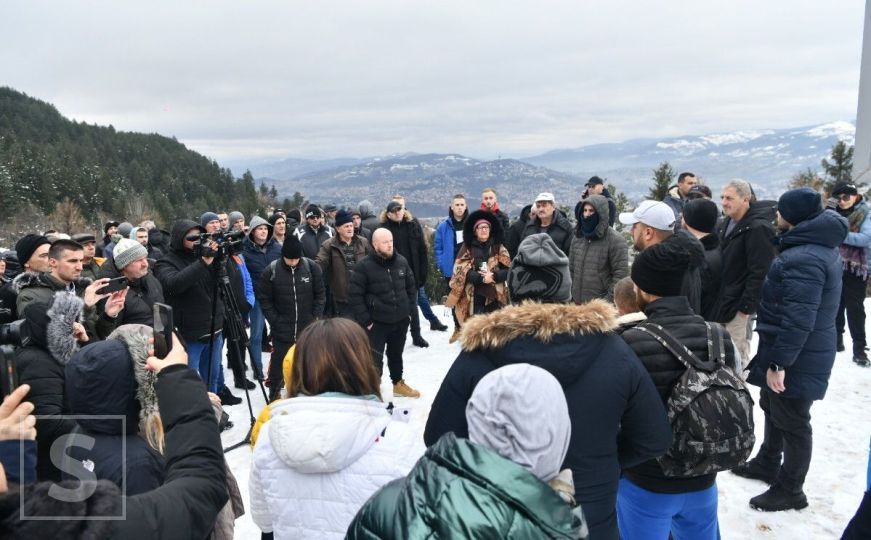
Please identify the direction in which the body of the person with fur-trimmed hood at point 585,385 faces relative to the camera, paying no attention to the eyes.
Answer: away from the camera

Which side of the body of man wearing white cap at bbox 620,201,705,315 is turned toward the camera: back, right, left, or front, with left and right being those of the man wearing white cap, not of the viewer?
left

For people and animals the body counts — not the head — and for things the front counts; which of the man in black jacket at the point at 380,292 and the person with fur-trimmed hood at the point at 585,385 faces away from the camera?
the person with fur-trimmed hood

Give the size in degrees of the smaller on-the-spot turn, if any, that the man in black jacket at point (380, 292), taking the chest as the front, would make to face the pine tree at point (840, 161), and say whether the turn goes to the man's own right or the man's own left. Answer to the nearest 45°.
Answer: approximately 90° to the man's own left

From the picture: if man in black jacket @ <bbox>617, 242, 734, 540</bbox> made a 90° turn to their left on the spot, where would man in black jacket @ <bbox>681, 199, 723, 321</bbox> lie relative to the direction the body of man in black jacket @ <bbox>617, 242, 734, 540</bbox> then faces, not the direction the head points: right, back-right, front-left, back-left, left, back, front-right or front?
back-right

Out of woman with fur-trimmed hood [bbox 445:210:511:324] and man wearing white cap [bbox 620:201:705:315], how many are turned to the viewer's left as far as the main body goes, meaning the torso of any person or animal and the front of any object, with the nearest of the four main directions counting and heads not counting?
1

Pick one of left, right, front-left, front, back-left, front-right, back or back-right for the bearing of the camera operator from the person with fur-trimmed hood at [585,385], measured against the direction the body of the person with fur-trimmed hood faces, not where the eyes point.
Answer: front-left

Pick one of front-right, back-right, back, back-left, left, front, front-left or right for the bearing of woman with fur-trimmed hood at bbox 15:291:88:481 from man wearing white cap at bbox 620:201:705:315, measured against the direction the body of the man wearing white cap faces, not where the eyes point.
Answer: front-left

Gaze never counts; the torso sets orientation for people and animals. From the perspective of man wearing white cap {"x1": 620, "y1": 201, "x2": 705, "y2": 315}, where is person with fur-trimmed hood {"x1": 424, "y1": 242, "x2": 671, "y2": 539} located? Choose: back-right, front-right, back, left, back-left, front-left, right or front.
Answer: left

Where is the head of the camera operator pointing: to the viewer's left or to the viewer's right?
to the viewer's right
